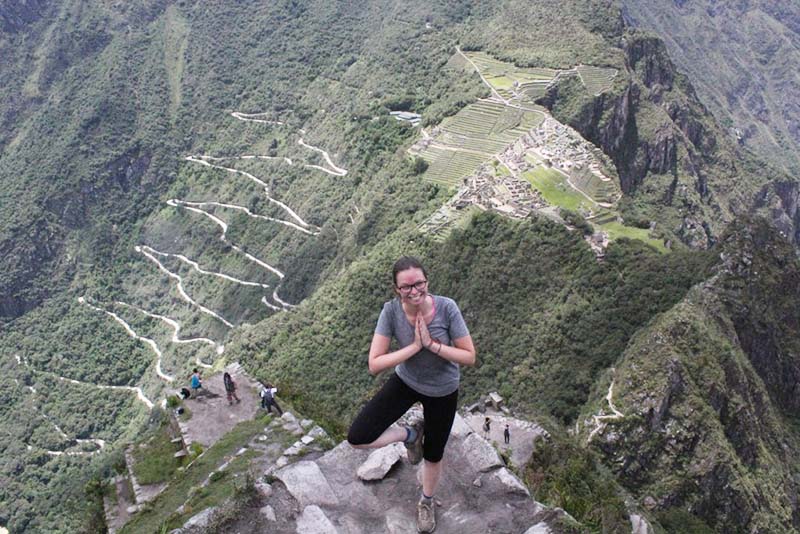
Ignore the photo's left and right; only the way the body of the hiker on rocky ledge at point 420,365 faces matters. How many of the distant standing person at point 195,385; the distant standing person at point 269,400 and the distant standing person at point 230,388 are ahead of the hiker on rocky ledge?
0

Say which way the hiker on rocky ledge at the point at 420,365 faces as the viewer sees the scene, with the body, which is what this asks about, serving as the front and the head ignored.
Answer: toward the camera

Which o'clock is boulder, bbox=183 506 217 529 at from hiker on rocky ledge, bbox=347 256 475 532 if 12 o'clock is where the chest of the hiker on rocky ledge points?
The boulder is roughly at 3 o'clock from the hiker on rocky ledge.

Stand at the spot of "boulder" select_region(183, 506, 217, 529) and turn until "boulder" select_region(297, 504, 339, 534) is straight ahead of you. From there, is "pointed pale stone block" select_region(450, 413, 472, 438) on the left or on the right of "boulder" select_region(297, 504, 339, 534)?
left

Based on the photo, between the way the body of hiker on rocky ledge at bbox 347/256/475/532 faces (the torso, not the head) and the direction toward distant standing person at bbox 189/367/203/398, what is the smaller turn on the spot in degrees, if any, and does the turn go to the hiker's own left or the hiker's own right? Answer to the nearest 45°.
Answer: approximately 135° to the hiker's own right
